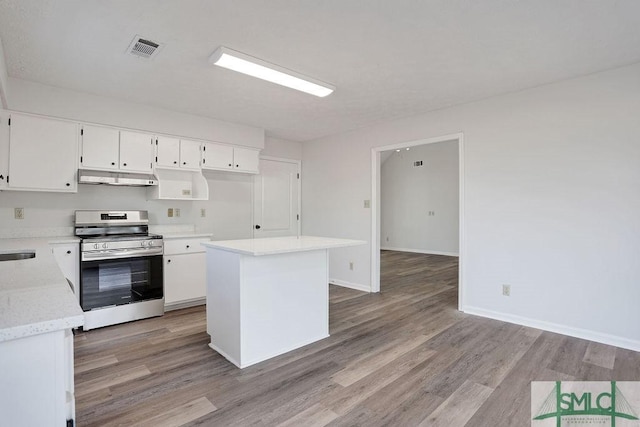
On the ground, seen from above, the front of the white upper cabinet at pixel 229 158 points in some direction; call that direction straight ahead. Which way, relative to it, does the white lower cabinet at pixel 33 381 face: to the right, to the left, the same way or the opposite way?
to the left

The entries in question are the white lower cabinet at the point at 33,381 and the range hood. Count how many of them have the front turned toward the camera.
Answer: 1

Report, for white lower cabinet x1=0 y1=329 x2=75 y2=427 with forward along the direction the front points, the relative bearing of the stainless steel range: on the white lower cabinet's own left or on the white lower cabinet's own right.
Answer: on the white lower cabinet's own left

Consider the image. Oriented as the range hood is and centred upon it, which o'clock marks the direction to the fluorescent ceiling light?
The fluorescent ceiling light is roughly at 11 o'clock from the range hood.

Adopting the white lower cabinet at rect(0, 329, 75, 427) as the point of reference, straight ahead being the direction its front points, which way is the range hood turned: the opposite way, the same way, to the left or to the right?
to the right

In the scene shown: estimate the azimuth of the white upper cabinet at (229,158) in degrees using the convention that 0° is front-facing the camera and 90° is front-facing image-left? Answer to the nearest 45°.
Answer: approximately 315°

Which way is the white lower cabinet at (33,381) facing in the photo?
to the viewer's right

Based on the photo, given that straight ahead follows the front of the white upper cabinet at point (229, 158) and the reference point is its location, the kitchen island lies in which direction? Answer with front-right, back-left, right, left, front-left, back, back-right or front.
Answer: front-right

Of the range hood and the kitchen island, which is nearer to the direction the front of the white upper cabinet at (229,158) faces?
the kitchen island

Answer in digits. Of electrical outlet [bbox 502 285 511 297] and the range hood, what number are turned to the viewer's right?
0

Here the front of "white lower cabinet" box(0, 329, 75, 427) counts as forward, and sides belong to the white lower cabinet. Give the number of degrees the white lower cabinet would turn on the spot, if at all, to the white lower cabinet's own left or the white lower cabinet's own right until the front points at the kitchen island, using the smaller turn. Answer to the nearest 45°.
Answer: approximately 45° to the white lower cabinet's own left

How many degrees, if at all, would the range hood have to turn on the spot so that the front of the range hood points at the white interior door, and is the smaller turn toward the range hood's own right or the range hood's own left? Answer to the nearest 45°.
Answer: approximately 90° to the range hood's own left
